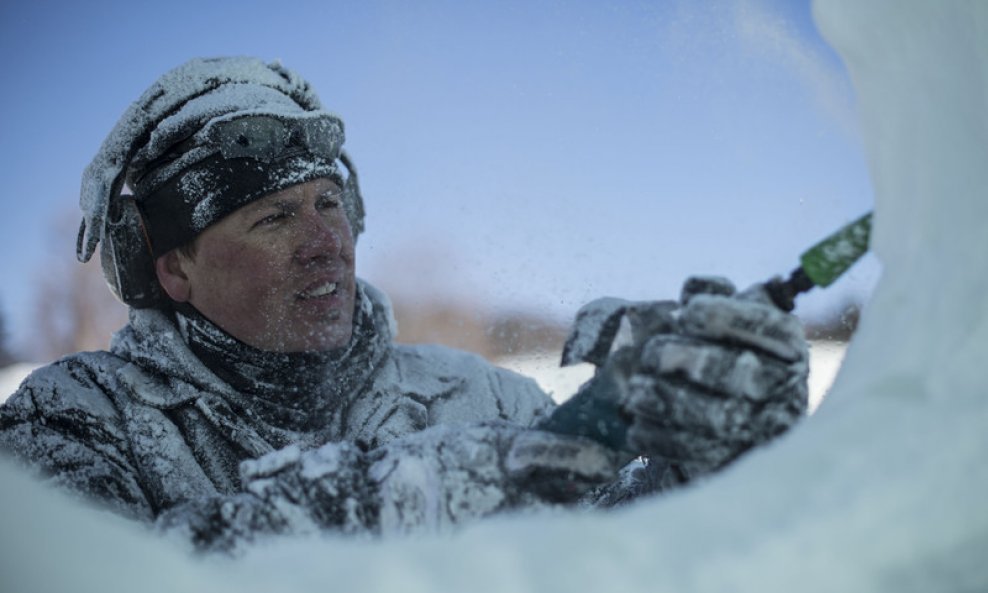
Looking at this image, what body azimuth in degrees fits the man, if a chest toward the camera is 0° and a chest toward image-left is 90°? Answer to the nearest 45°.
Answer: approximately 315°

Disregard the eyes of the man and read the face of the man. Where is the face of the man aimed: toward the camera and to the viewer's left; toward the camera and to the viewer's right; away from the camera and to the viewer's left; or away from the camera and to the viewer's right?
toward the camera and to the viewer's right
